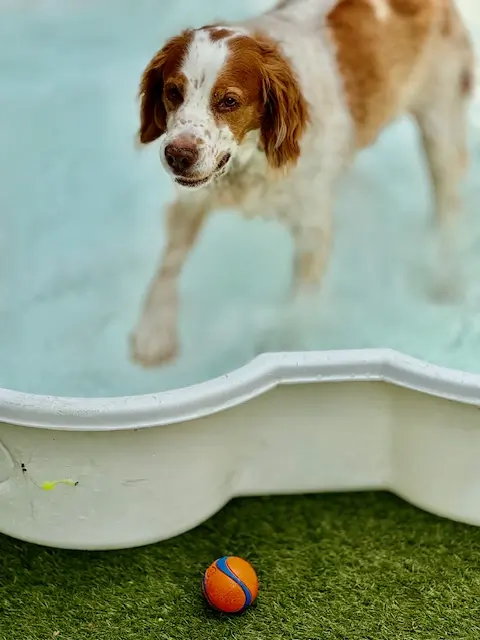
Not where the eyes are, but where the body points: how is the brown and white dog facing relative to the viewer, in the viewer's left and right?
facing the viewer and to the left of the viewer
